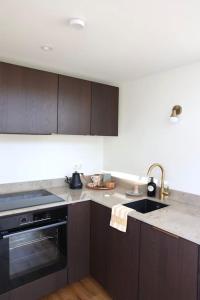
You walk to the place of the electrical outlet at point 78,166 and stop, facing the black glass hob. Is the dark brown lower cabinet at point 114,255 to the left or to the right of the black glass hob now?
left

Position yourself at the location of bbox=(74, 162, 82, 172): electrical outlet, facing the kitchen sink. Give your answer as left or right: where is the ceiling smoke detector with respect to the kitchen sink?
right

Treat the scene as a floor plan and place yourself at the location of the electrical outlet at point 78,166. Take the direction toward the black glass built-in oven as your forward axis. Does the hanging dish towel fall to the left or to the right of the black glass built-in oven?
left

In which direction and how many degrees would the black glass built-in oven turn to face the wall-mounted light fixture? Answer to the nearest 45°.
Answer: approximately 45° to its left

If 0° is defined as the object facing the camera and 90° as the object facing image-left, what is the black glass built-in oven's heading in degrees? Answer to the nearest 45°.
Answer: approximately 315°

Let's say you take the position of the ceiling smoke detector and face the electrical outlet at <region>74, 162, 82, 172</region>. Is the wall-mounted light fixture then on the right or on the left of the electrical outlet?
right
